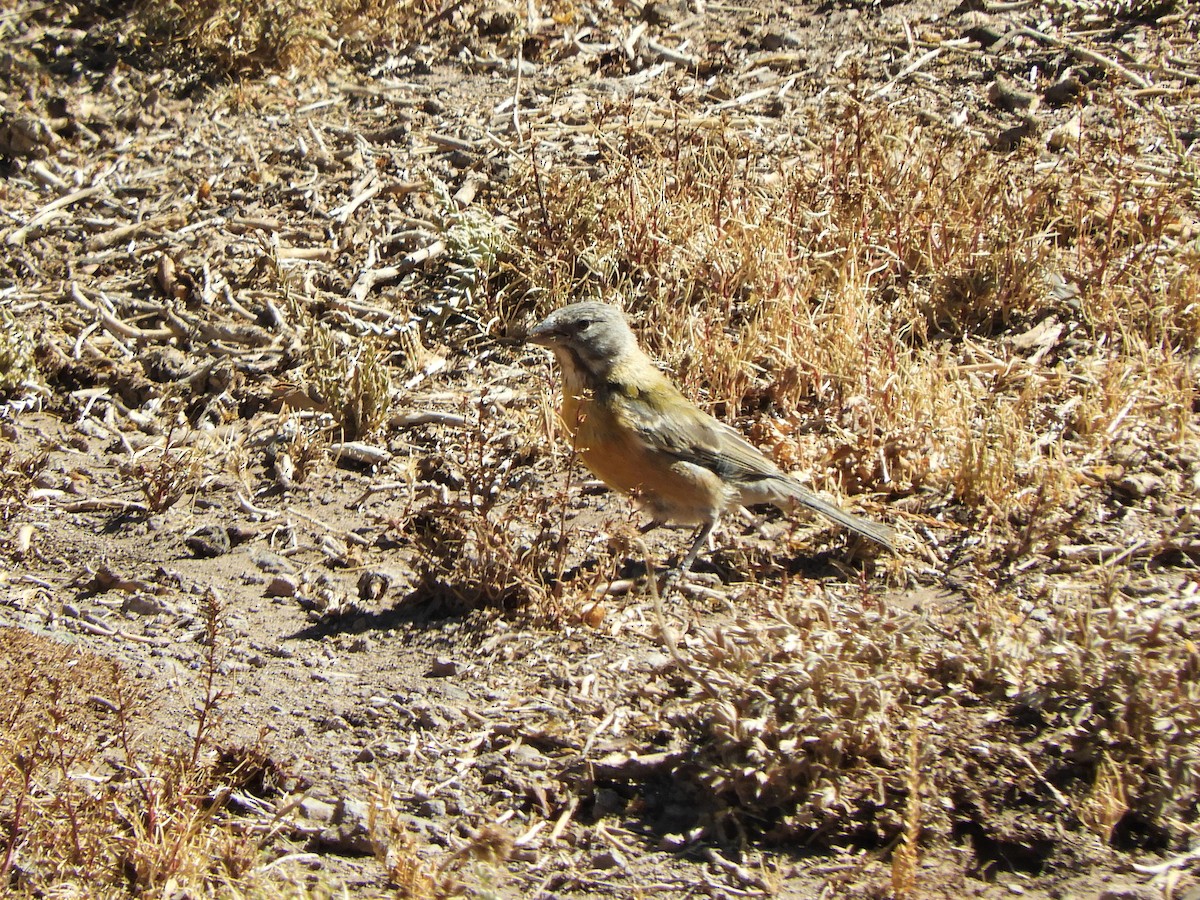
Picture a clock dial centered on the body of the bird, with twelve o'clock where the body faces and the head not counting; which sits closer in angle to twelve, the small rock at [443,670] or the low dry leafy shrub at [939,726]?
the small rock

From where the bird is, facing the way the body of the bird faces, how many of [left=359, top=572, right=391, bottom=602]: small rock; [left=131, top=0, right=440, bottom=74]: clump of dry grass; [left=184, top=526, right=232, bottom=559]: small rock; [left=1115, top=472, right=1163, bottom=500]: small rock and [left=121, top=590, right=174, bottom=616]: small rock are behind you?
1

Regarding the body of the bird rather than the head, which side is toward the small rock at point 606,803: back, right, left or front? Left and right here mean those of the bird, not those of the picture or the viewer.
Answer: left

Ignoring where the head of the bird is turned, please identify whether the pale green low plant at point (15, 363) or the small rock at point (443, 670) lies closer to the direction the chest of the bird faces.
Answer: the pale green low plant

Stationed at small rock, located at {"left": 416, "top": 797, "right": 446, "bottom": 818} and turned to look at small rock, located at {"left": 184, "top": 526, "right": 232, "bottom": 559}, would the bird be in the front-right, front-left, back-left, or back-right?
front-right

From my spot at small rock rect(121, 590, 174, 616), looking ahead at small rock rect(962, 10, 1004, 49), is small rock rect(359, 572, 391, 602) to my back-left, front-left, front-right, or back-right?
front-right

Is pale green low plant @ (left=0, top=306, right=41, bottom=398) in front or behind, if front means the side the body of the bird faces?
in front

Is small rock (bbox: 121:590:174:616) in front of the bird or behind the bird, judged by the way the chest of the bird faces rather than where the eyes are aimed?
in front

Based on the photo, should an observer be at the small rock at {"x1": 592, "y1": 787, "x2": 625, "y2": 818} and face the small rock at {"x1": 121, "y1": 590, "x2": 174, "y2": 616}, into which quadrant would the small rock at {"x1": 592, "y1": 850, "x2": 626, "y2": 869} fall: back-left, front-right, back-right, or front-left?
back-left

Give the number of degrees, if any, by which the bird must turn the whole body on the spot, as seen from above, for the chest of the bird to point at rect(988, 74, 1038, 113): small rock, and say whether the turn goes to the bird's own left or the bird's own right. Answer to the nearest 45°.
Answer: approximately 135° to the bird's own right

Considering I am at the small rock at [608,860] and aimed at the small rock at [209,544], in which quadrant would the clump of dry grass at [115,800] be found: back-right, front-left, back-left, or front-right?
front-left

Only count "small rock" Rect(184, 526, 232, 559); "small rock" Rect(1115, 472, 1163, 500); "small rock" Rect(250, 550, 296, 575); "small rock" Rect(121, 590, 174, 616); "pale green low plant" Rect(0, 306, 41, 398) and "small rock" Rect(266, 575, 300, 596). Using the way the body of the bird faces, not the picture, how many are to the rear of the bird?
1

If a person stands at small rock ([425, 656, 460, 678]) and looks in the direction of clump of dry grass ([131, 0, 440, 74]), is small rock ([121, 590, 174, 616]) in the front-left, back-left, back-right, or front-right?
front-left

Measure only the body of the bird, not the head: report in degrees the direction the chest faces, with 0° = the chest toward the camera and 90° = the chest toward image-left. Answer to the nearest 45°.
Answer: approximately 90°

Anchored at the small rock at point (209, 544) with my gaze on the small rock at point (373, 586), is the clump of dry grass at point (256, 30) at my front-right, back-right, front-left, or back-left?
back-left

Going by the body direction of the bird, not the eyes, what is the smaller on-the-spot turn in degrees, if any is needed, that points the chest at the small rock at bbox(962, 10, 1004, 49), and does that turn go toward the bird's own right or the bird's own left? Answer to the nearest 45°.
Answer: approximately 90° to the bird's own right
